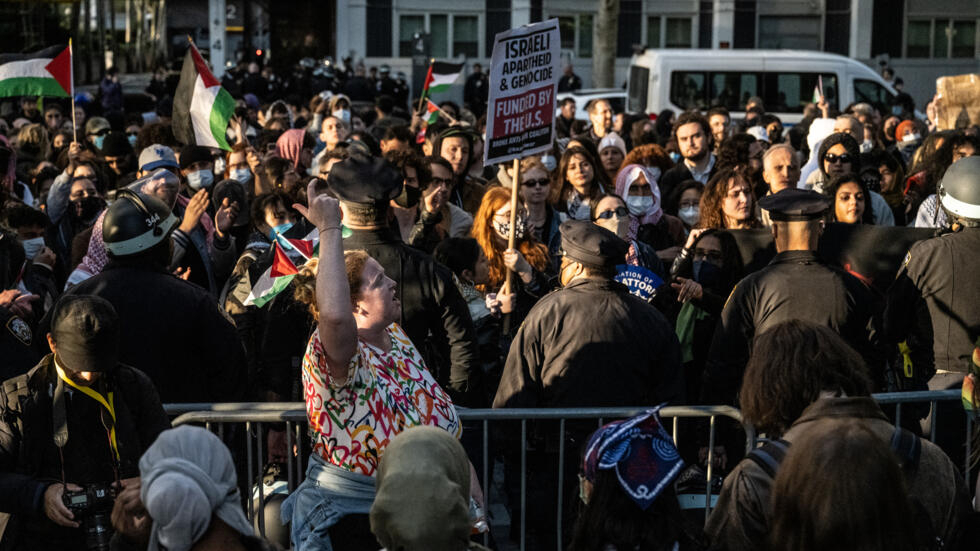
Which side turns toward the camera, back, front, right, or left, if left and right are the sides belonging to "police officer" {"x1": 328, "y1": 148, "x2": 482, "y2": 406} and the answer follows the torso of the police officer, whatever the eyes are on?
back

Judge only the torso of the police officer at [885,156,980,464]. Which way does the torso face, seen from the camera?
away from the camera

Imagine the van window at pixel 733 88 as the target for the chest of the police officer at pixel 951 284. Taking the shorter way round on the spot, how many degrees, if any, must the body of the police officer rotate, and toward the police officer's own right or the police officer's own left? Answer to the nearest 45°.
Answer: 0° — they already face it

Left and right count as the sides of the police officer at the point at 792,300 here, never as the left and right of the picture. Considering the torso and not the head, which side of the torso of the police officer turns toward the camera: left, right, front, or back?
back

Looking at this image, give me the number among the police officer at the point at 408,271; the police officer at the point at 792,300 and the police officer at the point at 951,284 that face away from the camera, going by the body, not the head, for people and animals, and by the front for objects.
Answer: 3

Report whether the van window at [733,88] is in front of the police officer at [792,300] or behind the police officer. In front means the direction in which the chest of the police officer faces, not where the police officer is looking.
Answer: in front

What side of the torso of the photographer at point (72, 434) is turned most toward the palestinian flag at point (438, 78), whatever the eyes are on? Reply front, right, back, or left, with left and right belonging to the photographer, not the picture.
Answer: back

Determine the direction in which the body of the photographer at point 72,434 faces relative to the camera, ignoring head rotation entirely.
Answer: toward the camera

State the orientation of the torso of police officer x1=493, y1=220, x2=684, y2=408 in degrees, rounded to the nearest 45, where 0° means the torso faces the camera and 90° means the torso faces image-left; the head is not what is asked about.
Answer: approximately 135°

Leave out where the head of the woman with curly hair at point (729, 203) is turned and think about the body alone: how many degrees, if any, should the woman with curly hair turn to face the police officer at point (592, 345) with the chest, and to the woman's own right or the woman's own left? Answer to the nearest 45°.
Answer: approximately 45° to the woman's own right

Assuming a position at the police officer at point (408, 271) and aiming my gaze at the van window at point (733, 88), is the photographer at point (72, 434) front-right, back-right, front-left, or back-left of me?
back-left

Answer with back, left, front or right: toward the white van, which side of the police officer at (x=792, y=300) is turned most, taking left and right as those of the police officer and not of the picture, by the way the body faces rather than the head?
front

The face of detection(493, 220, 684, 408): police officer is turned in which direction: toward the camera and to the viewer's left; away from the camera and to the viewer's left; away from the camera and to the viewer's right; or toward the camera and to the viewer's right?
away from the camera and to the viewer's left

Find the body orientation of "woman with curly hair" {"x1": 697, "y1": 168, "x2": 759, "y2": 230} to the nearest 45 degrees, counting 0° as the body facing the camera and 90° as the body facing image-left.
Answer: approximately 315°

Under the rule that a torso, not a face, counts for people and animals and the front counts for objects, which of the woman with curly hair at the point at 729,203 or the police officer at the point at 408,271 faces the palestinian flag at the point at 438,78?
the police officer

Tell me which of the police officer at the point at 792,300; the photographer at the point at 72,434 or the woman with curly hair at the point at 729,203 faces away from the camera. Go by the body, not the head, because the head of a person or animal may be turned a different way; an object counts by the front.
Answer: the police officer at the point at 792,300
